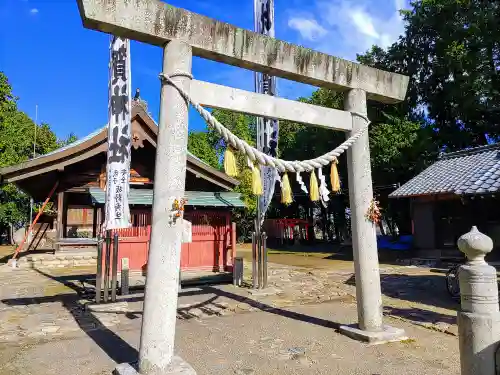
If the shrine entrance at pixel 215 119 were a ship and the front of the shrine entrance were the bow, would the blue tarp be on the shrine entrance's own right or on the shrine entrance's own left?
on the shrine entrance's own left

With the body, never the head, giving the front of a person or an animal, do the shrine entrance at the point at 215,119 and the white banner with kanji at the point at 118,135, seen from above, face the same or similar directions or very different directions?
same or similar directions

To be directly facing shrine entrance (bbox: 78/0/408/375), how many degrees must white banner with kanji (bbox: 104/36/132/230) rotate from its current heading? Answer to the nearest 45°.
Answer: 0° — it already faces it

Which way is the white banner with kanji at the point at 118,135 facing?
toward the camera

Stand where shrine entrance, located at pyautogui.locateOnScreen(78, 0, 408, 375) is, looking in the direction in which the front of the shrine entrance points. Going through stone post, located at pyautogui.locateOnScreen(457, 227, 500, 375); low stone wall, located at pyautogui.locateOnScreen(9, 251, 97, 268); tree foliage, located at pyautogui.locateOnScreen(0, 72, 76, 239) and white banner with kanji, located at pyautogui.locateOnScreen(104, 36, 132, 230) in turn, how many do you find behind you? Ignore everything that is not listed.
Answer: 3

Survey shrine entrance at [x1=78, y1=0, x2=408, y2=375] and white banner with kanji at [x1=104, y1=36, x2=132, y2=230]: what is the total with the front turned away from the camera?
0

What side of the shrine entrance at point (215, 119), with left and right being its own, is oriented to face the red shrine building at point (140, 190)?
back

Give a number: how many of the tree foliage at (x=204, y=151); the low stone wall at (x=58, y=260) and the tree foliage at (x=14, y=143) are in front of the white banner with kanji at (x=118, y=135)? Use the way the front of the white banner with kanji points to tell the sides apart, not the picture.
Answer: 0

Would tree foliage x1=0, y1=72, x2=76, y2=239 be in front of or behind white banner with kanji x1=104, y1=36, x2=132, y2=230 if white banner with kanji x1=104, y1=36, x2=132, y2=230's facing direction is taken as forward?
behind

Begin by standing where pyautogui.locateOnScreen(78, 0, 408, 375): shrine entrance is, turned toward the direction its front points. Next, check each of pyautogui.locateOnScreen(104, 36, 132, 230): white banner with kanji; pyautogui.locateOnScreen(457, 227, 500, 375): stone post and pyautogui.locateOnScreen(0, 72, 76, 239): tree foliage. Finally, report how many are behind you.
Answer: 2

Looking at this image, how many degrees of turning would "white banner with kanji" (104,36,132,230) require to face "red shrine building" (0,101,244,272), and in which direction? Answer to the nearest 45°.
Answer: approximately 180°

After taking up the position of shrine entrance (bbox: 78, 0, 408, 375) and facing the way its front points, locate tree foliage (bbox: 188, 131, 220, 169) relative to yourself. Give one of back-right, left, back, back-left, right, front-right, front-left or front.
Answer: back-left

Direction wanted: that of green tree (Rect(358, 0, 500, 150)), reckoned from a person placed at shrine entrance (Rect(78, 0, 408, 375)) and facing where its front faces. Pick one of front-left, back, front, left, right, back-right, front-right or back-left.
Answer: left

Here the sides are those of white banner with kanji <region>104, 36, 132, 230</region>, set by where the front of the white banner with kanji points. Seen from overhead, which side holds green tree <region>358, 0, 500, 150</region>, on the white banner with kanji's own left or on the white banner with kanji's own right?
on the white banner with kanji's own left

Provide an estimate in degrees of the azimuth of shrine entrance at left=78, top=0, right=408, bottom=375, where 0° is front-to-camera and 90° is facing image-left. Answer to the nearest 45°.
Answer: approximately 315°

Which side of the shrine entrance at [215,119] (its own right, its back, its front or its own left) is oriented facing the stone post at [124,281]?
back

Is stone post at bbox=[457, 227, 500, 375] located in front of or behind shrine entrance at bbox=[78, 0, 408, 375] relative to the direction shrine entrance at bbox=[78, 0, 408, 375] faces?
in front

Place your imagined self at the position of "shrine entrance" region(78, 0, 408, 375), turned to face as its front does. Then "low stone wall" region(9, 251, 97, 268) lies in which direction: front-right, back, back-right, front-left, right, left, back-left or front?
back
